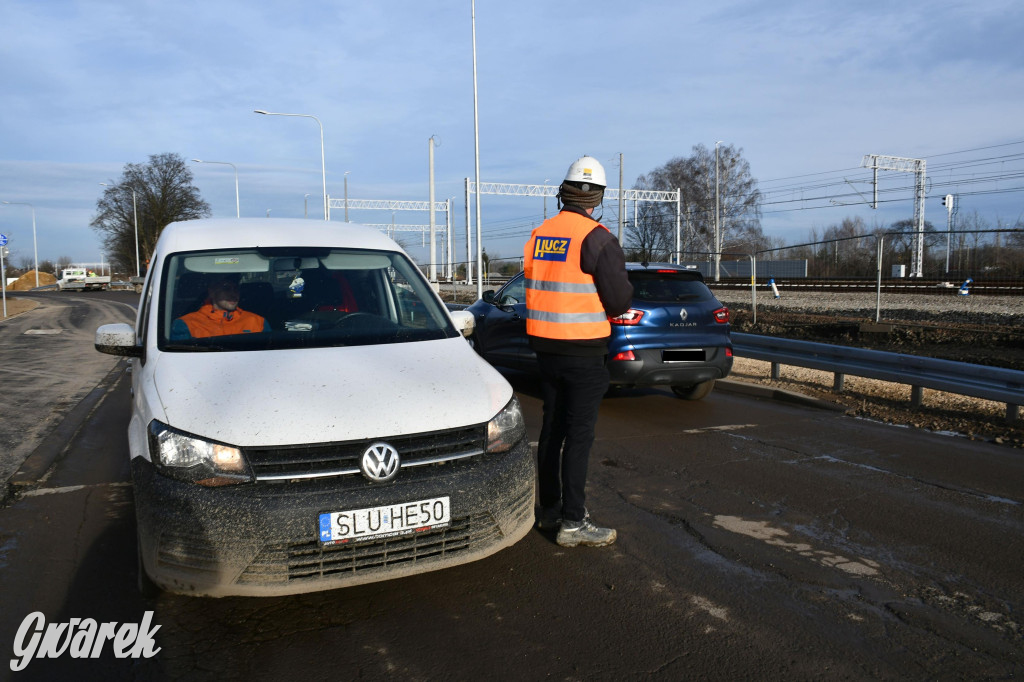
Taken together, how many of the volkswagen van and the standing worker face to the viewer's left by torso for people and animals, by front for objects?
0

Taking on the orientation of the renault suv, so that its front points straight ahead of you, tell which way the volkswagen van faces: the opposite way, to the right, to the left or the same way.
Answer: the opposite way

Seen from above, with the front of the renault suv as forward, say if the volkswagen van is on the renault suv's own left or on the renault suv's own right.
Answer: on the renault suv's own left

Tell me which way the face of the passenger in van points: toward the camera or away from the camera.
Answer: toward the camera

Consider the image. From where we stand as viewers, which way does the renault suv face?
facing away from the viewer and to the left of the viewer

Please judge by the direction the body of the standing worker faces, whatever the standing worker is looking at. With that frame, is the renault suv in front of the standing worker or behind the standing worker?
in front

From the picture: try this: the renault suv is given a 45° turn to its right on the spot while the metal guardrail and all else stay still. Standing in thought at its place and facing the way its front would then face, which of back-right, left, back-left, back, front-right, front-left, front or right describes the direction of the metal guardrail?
right

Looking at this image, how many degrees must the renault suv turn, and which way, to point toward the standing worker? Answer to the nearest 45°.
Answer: approximately 135° to its left

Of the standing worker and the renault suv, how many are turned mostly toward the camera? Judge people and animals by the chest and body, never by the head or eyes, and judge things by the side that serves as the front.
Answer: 0

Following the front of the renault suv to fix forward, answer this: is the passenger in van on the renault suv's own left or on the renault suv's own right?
on the renault suv's own left

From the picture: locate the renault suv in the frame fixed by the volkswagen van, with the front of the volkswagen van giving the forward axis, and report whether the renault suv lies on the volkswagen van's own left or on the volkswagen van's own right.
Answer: on the volkswagen van's own left
